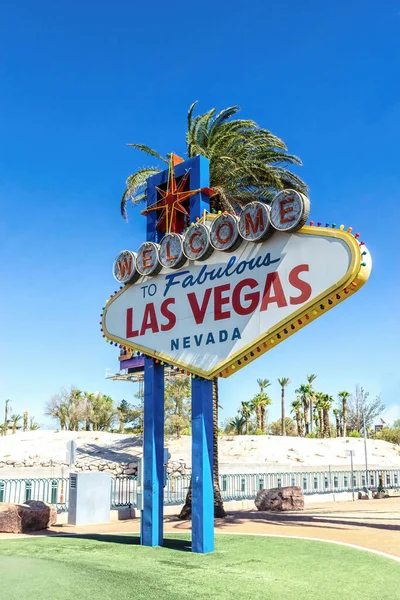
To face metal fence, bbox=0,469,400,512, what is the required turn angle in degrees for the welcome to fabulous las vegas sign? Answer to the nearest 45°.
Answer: approximately 135° to its right

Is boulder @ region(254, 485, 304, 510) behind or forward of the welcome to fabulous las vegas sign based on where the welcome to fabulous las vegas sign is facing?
behind

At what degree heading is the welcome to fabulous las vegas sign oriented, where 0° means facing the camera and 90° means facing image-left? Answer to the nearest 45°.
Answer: approximately 45°

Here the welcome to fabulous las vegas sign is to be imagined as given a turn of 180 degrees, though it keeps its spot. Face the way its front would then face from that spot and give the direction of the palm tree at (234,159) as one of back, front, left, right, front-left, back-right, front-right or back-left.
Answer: front-left

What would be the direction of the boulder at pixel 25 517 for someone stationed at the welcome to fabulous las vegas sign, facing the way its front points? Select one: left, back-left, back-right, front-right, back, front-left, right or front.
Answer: right

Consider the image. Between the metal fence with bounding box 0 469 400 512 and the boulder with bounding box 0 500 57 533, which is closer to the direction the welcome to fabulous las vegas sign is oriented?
the boulder
